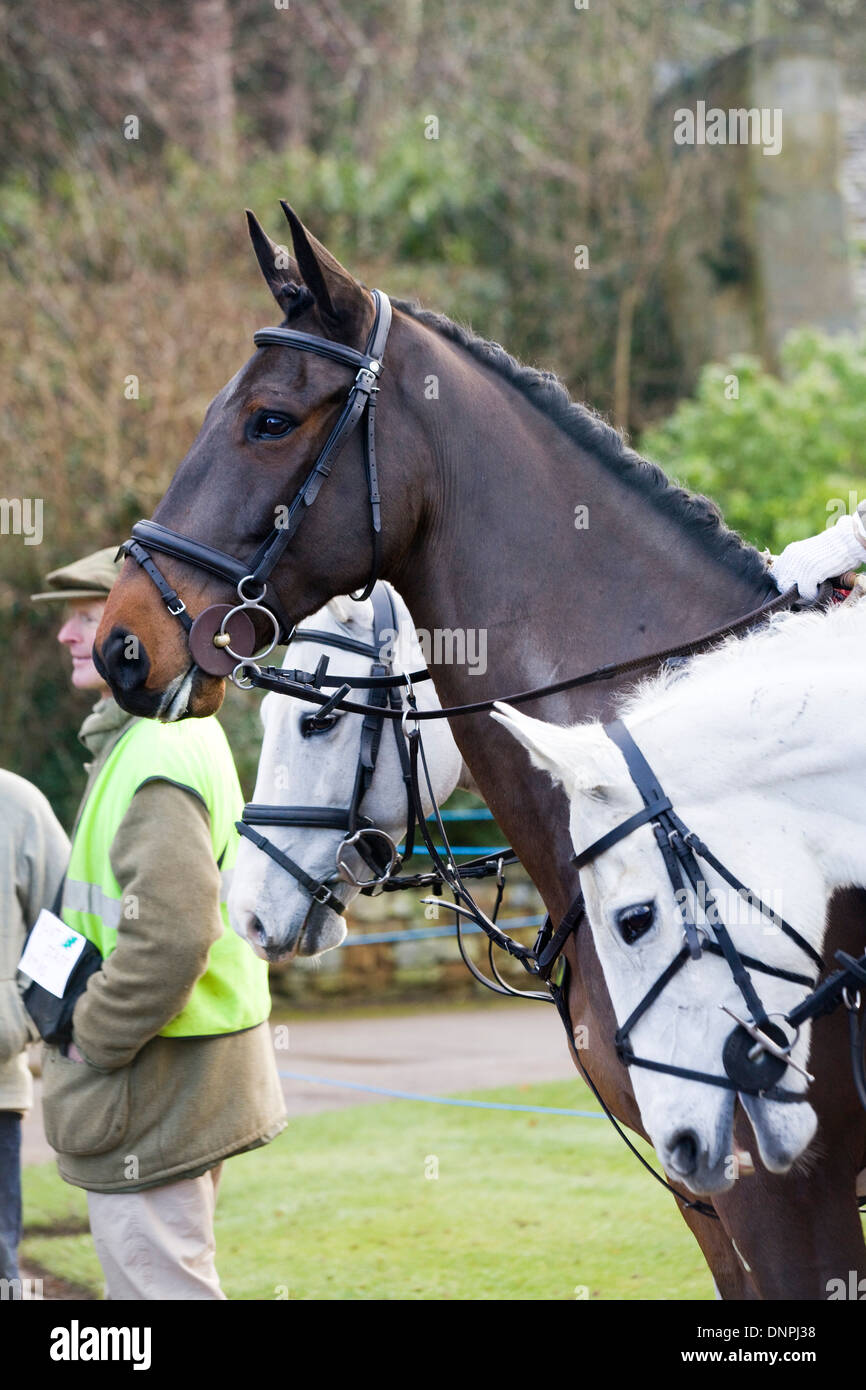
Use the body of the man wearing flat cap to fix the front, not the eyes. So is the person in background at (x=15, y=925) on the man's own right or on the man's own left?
on the man's own right

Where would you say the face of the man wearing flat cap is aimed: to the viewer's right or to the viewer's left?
to the viewer's left

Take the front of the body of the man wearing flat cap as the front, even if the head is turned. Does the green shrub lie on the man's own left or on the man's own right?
on the man's own right

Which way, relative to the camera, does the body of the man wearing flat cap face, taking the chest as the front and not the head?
to the viewer's left
